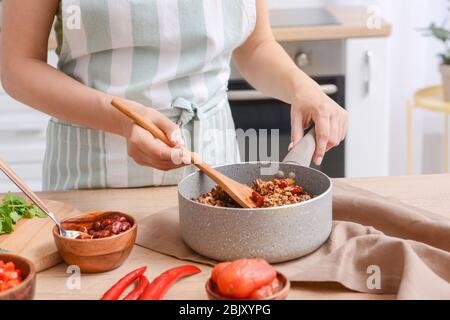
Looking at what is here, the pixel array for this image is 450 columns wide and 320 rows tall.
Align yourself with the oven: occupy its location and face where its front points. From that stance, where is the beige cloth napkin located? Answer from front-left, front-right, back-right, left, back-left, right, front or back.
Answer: front

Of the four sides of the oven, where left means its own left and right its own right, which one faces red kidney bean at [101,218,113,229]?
front

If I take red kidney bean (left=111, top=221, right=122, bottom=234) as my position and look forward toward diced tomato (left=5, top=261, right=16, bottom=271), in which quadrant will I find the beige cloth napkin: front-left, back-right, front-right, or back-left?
back-left

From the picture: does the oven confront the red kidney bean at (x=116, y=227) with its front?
yes

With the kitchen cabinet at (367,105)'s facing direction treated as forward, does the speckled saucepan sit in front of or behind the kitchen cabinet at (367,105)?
in front

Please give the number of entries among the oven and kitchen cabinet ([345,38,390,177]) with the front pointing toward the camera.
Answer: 2

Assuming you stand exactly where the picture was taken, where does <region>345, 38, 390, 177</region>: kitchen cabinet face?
facing the viewer

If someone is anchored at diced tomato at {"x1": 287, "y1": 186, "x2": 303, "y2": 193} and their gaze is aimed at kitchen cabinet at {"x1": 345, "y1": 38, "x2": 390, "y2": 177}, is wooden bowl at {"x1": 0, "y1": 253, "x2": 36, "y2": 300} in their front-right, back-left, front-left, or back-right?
back-left

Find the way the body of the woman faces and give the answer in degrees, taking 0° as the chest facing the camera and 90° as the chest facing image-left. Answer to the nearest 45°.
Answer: approximately 315°

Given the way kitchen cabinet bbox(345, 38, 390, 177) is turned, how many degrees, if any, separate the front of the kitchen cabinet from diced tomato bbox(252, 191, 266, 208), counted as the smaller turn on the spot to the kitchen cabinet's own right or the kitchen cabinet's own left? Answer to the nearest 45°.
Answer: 0° — it already faces it

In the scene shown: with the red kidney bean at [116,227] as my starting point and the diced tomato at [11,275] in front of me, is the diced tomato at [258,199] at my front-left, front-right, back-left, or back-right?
back-left

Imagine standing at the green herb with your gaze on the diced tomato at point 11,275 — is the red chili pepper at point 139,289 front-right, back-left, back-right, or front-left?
front-left

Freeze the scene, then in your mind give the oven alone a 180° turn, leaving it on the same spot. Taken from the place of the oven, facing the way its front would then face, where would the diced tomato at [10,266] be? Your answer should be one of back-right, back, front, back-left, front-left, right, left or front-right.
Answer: back

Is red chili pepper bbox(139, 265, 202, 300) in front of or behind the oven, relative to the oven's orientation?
in front
